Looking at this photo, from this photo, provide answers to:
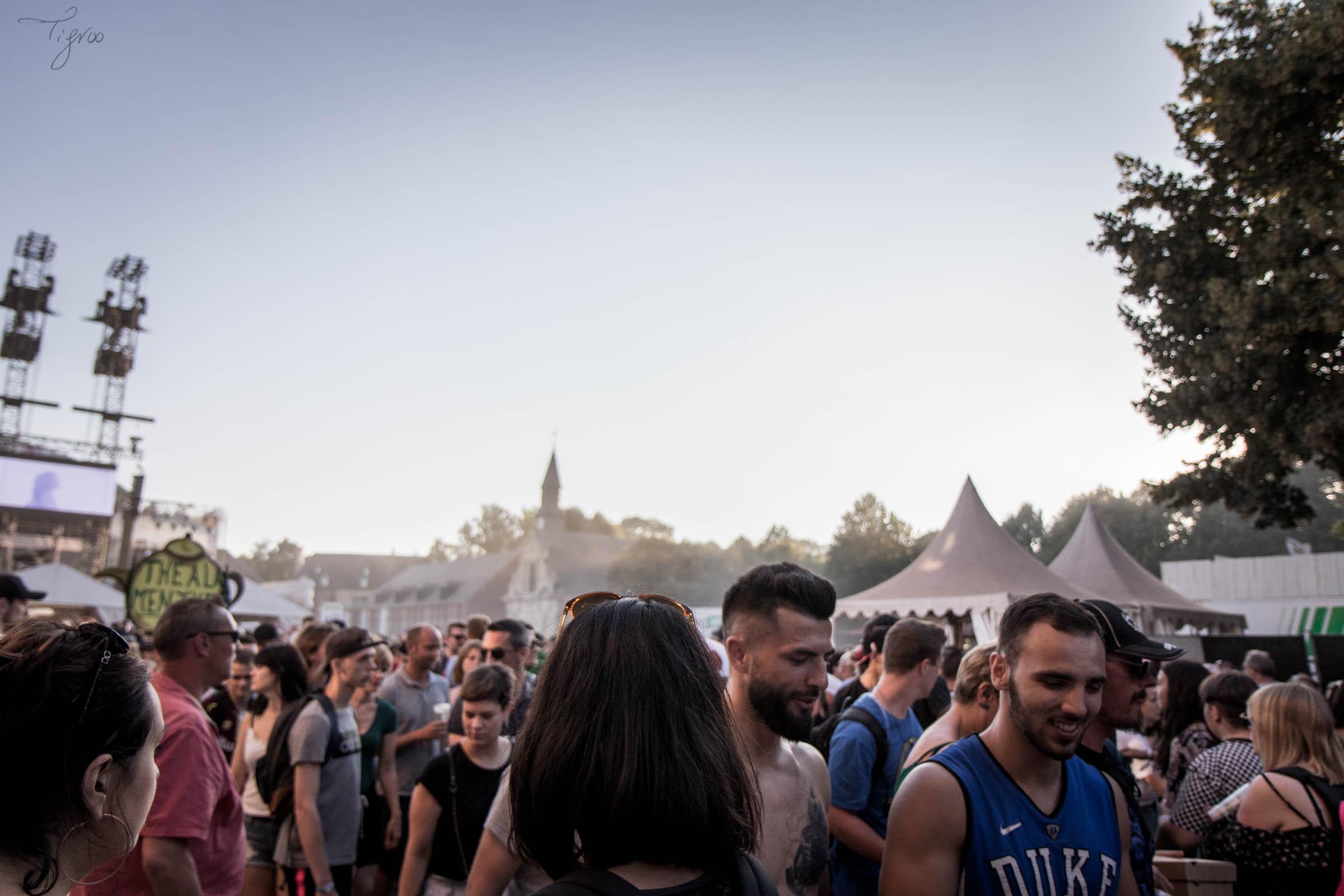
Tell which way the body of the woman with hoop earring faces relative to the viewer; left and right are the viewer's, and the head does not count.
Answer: facing away from the viewer and to the right of the viewer

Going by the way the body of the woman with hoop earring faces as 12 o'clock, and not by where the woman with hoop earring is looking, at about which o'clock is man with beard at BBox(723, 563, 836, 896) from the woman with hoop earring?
The man with beard is roughly at 1 o'clock from the woman with hoop earring.

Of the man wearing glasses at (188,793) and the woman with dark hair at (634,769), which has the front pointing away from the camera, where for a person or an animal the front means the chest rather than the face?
the woman with dark hair

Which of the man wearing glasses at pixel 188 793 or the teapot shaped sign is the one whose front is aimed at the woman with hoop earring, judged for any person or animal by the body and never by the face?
the teapot shaped sign

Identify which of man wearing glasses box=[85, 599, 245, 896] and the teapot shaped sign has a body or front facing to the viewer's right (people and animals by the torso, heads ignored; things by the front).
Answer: the man wearing glasses

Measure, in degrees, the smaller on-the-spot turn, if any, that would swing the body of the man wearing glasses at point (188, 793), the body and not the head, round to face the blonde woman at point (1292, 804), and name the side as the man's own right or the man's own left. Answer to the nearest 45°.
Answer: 0° — they already face them

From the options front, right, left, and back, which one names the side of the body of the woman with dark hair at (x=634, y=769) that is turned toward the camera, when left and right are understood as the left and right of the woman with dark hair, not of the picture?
back

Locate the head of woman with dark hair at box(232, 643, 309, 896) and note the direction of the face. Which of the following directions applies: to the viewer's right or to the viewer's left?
to the viewer's left

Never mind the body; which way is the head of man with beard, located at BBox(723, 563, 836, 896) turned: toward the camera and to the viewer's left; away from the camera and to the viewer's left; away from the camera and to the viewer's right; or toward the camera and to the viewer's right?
toward the camera and to the viewer's right

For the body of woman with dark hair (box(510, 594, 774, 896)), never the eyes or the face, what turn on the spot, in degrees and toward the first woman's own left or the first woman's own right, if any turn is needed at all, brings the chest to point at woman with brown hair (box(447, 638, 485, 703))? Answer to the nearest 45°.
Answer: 0° — they already face them

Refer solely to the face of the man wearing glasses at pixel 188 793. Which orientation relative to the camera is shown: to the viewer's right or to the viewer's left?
to the viewer's right
